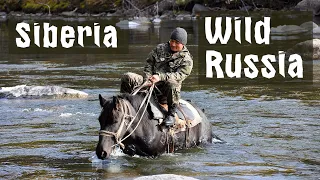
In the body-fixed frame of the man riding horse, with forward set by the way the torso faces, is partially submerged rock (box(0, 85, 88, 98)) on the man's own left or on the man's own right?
on the man's own right

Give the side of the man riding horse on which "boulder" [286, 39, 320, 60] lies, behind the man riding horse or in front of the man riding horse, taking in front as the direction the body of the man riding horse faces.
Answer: behind

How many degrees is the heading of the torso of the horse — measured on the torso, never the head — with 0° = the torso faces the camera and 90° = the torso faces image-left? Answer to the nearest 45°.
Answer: approximately 45°

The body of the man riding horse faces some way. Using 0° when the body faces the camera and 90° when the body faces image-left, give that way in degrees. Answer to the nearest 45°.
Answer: approximately 45°

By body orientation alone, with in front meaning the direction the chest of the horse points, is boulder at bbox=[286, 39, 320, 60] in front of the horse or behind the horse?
behind
